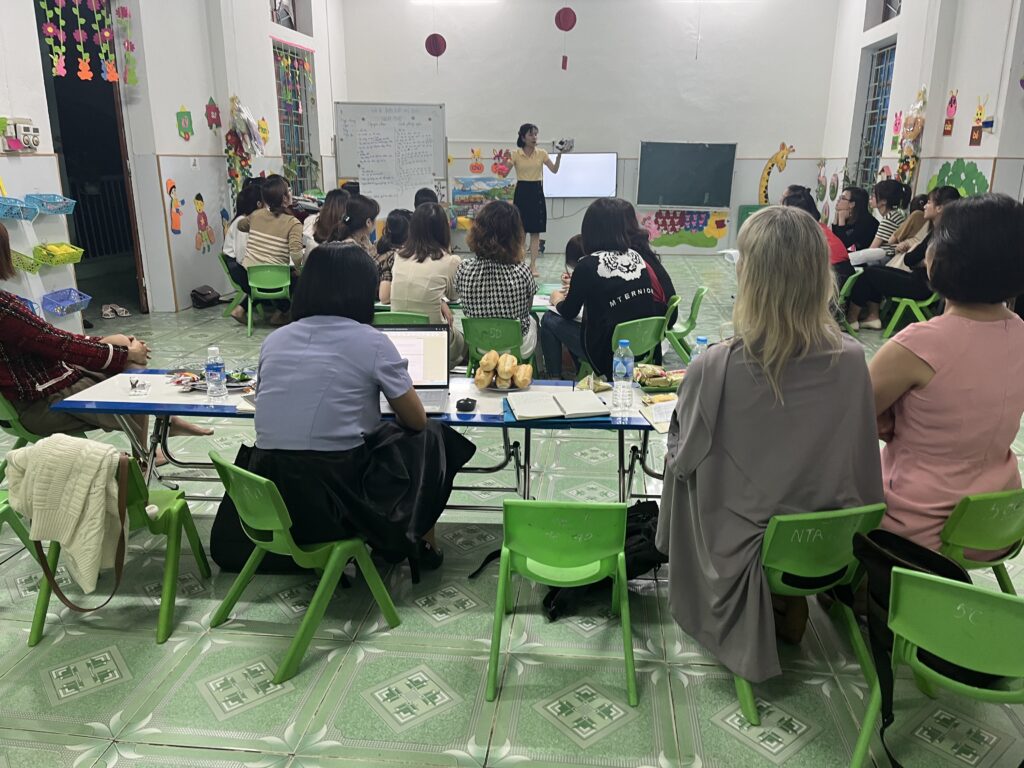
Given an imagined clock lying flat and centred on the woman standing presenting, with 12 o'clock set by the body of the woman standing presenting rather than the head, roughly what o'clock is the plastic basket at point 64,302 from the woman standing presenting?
The plastic basket is roughly at 3 o'clock from the woman standing presenting.

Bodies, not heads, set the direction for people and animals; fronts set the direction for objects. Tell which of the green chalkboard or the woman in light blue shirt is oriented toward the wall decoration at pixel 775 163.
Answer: the woman in light blue shirt

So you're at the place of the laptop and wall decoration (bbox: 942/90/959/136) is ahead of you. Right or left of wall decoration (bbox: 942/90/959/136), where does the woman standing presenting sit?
left

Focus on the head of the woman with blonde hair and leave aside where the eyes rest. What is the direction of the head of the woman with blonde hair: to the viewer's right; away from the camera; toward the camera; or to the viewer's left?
away from the camera

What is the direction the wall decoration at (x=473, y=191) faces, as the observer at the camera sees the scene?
facing the viewer

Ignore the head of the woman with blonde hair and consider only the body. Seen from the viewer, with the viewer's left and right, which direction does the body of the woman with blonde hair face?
facing away from the viewer

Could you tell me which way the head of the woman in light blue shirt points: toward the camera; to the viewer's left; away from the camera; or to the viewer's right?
away from the camera

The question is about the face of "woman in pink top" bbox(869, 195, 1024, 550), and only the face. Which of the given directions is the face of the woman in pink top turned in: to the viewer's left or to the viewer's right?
to the viewer's left

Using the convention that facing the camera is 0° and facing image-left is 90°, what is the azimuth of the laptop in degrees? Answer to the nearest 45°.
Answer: approximately 0°

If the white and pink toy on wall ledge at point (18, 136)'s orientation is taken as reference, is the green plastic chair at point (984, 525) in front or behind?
in front

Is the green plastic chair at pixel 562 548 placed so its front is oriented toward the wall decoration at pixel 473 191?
yes

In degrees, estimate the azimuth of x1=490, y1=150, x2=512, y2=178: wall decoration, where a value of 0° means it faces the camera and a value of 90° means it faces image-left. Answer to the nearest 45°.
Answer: approximately 0°

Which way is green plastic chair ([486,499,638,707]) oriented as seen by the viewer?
away from the camera

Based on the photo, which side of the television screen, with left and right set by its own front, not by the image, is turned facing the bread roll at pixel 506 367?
front

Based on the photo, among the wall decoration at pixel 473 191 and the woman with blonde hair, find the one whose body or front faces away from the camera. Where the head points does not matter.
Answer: the woman with blonde hair

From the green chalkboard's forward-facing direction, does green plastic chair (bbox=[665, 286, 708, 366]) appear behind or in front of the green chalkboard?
in front

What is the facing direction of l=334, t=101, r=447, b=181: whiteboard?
toward the camera

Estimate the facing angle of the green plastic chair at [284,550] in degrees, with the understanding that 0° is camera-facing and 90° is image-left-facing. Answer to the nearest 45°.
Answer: approximately 225°

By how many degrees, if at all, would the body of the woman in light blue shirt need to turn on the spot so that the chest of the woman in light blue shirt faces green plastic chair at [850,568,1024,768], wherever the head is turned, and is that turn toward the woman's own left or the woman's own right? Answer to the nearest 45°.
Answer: approximately 90° to the woman's own right

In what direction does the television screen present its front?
toward the camera

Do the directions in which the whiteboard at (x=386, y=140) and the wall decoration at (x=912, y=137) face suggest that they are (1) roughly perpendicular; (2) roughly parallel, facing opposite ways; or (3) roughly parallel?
roughly perpendicular
